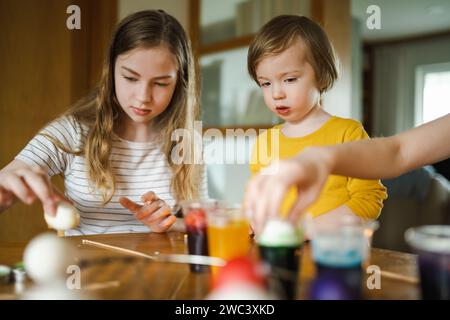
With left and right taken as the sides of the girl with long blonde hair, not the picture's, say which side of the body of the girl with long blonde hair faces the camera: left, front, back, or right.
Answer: front

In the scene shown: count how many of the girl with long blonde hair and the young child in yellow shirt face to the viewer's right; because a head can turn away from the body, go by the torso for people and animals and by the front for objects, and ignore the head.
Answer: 0

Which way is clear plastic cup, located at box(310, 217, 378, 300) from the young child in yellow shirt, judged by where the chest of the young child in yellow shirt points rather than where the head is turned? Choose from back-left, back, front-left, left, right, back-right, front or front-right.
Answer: front-left

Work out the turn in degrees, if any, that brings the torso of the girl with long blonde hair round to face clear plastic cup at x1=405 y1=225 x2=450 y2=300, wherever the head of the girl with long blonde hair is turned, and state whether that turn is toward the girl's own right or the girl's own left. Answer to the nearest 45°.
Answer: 0° — they already face it

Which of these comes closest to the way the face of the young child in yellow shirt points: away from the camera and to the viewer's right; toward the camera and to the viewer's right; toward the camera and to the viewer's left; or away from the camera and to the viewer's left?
toward the camera and to the viewer's left

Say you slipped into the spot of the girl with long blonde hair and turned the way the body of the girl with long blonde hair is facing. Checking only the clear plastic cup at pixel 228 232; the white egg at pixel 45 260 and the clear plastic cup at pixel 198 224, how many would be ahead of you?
3

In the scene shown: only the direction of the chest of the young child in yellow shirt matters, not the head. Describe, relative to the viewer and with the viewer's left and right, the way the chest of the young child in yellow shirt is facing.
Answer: facing the viewer and to the left of the viewer

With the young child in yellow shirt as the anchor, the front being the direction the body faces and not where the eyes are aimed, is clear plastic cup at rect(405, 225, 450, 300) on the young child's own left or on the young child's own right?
on the young child's own left

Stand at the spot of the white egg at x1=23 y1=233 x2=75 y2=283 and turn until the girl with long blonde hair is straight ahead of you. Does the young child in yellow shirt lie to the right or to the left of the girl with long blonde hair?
right
